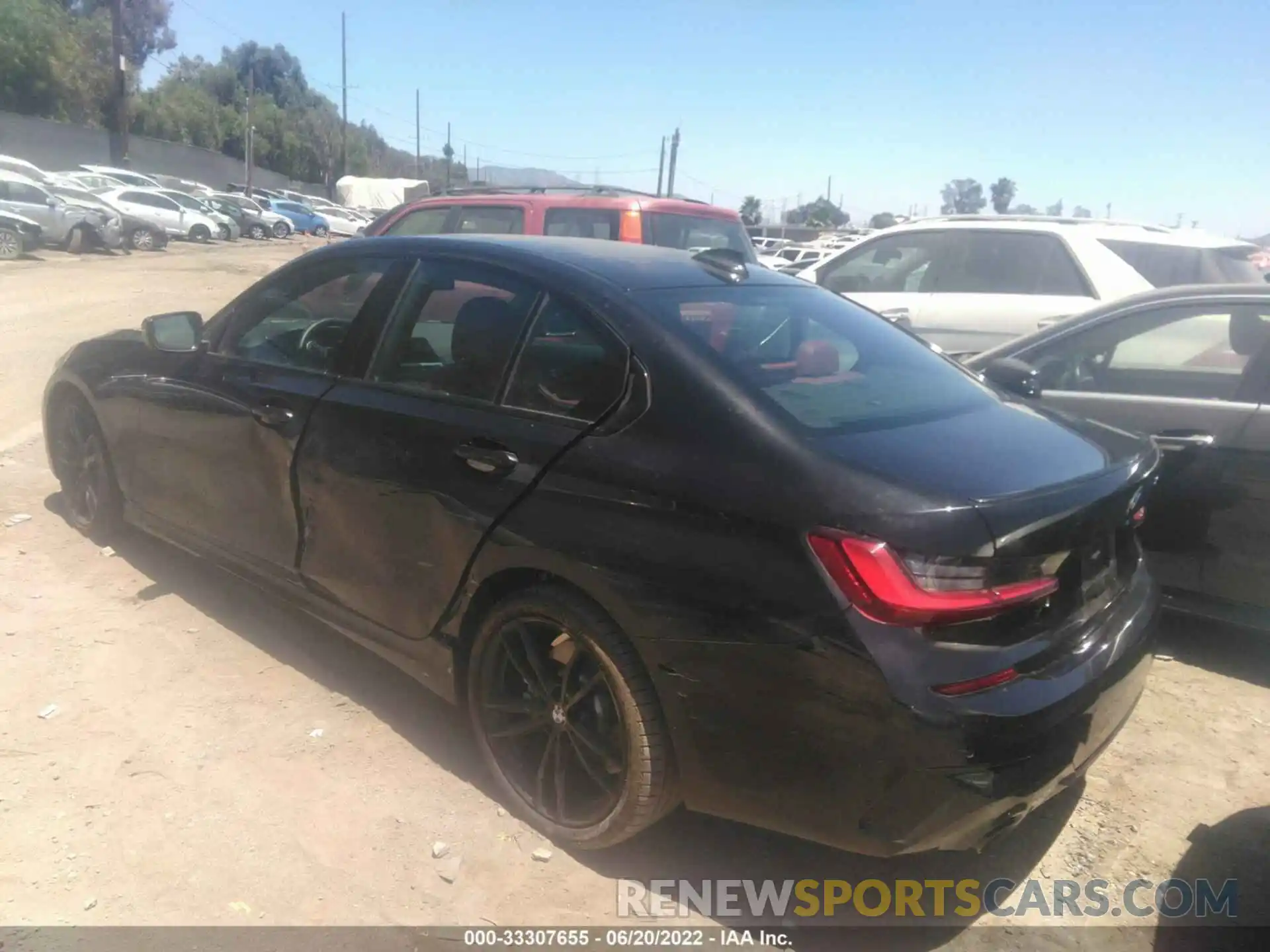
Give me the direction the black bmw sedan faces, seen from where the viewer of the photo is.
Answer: facing away from the viewer and to the left of the viewer

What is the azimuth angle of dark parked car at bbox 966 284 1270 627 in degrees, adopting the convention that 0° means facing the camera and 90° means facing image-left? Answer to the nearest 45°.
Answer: approximately 90°

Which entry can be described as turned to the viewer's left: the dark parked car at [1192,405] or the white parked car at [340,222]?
the dark parked car

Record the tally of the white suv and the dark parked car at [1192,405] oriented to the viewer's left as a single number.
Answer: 2

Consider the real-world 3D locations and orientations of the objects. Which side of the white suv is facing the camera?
left
